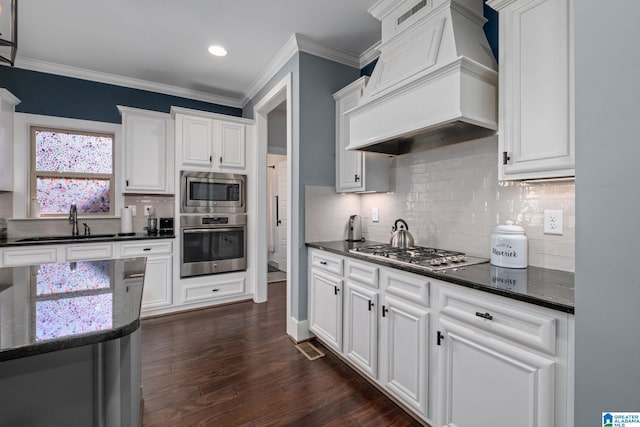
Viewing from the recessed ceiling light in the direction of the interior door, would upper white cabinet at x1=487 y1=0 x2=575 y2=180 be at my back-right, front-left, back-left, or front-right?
back-right

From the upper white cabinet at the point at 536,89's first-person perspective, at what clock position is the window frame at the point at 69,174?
The window frame is roughly at 1 o'clock from the upper white cabinet.

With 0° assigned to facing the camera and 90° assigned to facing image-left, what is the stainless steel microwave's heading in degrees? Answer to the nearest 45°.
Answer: approximately 0°

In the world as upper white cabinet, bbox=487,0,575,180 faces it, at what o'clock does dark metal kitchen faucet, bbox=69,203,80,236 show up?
The dark metal kitchen faucet is roughly at 1 o'clock from the upper white cabinet.

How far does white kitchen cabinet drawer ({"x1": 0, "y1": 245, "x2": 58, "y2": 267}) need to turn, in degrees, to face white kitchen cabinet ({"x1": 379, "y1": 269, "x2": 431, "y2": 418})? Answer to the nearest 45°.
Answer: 0° — it already faces it

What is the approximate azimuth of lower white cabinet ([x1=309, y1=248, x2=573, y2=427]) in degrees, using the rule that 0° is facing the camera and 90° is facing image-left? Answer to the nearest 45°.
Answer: approximately 45°
